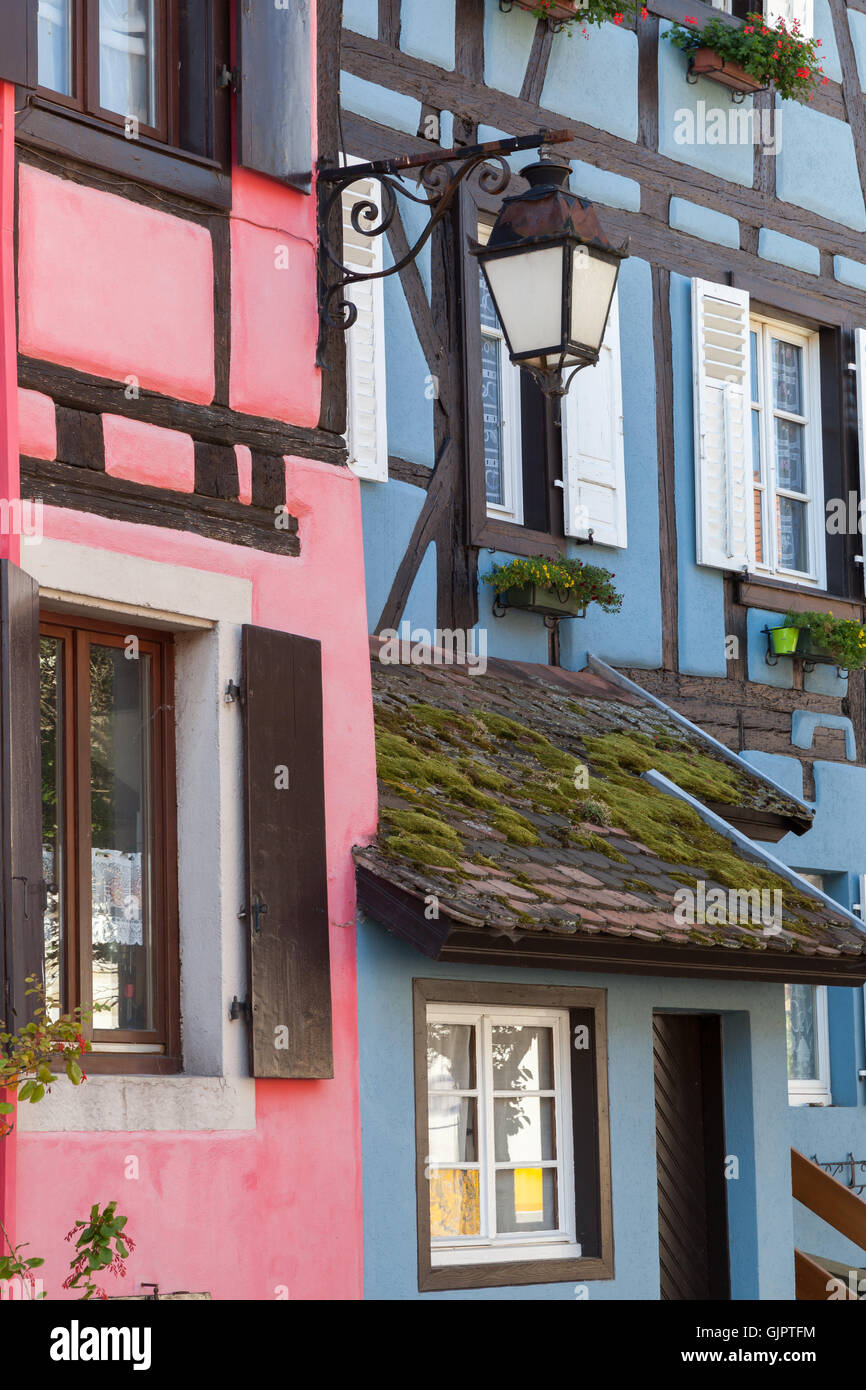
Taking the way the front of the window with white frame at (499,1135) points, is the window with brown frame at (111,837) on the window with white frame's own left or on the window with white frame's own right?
on the window with white frame's own right

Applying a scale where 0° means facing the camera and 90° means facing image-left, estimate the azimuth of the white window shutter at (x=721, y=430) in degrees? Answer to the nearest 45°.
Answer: approximately 315°

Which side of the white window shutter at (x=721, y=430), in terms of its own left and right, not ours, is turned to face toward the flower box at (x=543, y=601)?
right

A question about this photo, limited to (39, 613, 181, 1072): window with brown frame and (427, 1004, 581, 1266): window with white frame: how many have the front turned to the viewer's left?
0

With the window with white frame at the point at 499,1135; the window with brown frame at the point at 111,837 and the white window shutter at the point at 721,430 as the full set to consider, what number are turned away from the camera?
0

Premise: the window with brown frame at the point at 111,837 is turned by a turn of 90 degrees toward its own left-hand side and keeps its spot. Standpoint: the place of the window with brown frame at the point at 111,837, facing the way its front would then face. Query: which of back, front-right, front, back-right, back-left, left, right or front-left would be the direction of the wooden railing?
front

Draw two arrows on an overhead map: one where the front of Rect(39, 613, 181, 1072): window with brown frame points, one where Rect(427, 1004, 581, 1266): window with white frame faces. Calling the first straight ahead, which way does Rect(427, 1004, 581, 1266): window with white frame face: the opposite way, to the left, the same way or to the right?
the same way

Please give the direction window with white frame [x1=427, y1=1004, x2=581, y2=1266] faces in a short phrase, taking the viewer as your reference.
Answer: facing the viewer and to the right of the viewer

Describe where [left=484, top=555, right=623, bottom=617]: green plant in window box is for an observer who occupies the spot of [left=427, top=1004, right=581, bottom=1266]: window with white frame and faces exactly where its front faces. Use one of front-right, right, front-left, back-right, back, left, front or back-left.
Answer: back-left

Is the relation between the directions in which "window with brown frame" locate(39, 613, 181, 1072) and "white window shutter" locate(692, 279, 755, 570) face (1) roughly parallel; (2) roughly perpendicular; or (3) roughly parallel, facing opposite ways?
roughly parallel

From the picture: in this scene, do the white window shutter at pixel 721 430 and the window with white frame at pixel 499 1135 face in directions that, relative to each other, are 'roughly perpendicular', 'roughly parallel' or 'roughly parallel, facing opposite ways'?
roughly parallel

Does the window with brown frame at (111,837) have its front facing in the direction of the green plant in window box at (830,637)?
no
